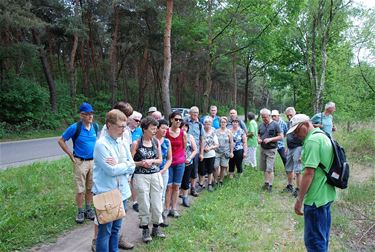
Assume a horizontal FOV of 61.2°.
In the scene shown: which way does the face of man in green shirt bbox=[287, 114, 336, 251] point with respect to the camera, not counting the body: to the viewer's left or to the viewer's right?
to the viewer's left

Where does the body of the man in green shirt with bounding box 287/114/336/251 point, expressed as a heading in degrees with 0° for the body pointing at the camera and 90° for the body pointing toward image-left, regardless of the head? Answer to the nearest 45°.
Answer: approximately 90°

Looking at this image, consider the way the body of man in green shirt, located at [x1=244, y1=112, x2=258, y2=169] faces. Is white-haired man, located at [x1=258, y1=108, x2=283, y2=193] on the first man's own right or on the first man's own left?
on the first man's own left

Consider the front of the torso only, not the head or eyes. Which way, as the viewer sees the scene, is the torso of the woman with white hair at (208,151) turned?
toward the camera

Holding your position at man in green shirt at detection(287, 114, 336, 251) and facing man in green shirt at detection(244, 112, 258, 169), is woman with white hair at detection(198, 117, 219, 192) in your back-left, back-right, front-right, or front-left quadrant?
front-left

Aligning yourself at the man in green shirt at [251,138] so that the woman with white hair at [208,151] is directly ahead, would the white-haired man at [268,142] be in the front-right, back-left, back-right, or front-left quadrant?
front-left

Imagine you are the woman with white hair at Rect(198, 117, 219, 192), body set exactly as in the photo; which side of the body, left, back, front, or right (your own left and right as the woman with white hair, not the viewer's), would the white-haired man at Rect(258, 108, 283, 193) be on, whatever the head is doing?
left

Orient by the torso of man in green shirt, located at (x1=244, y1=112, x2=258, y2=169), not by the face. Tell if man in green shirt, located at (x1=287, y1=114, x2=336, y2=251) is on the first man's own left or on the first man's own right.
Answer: on the first man's own left

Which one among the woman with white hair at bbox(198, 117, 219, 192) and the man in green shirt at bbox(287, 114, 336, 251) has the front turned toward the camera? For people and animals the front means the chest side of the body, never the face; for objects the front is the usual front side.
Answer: the woman with white hair
